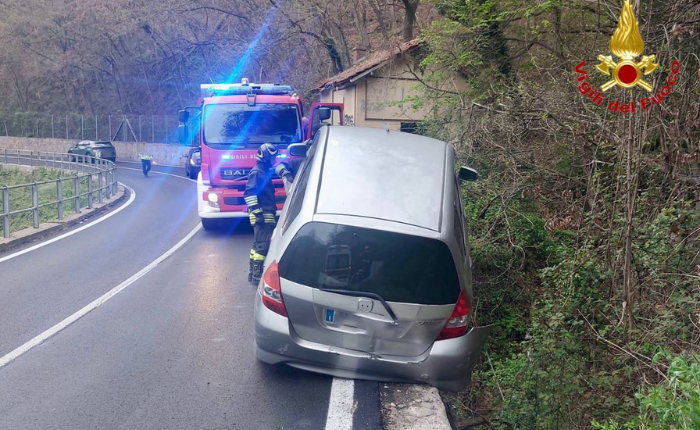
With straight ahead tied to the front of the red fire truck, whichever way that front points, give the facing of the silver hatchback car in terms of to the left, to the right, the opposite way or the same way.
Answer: the opposite way

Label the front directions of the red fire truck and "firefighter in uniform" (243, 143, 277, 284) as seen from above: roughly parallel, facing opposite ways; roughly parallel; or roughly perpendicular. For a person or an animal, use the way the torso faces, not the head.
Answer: roughly perpendicular

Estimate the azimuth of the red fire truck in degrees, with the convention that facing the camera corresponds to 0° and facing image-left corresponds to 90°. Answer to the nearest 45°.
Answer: approximately 0°

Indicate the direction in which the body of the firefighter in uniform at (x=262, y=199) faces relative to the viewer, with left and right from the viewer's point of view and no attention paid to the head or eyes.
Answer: facing to the right of the viewer

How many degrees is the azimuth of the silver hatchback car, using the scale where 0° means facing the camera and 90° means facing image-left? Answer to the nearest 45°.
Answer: approximately 180°

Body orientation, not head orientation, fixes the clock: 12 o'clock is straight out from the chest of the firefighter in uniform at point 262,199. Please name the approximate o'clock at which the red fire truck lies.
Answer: The red fire truck is roughly at 9 o'clock from the firefighter in uniform.

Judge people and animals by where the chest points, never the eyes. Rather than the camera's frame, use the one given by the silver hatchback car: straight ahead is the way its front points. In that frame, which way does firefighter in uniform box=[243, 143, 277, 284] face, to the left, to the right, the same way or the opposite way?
to the right
